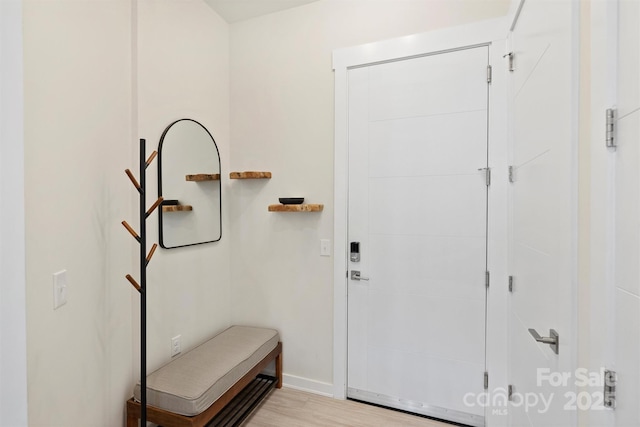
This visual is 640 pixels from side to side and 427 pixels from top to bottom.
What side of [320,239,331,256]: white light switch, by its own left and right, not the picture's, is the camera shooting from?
front

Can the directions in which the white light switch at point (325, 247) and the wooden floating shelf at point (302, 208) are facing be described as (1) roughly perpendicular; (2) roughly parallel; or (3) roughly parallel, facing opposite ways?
roughly parallel

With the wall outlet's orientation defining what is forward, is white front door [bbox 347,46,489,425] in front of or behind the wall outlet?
in front

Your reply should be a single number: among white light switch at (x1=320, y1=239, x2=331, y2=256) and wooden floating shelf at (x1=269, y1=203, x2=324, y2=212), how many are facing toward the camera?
2

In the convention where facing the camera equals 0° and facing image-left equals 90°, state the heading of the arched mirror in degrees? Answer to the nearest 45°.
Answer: approximately 315°

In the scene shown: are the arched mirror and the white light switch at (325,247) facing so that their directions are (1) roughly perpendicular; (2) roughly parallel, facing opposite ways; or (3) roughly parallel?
roughly perpendicular

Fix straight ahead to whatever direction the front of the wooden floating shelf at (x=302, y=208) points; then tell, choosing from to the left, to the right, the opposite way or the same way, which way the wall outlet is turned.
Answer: to the left

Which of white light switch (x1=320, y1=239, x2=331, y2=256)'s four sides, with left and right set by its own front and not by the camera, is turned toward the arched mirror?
right

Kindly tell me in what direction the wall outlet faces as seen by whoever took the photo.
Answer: facing the viewer and to the right of the viewer
